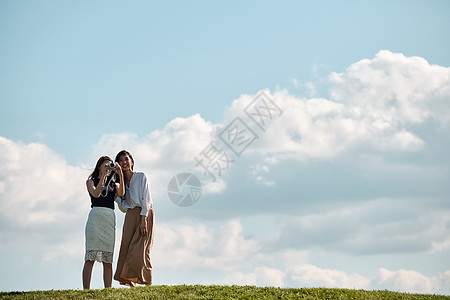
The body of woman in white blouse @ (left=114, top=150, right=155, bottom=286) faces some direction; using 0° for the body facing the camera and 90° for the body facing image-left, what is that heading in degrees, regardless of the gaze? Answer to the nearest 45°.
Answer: approximately 45°

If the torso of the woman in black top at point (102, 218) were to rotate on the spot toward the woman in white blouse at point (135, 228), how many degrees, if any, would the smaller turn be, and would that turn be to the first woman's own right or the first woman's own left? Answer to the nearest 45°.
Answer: approximately 90° to the first woman's own left

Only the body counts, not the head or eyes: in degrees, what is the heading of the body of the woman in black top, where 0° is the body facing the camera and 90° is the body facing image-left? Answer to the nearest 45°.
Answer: approximately 315°
